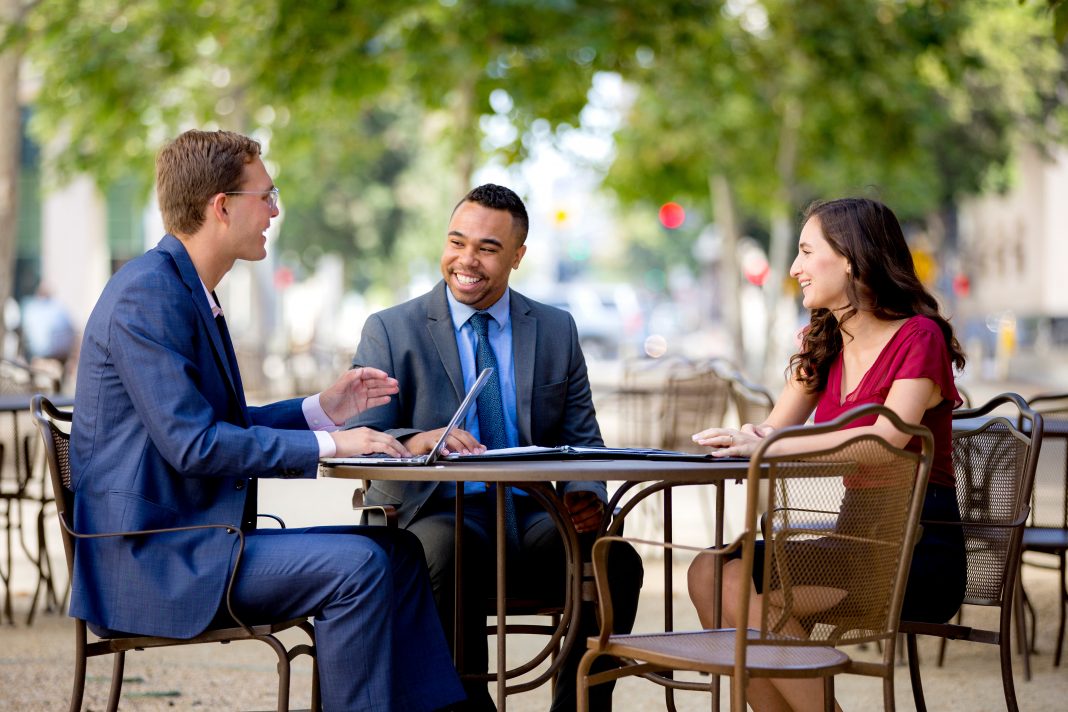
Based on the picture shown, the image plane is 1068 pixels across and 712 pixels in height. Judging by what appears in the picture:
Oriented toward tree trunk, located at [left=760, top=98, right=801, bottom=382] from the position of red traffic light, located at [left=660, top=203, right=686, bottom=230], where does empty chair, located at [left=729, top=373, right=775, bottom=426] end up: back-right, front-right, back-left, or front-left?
front-right

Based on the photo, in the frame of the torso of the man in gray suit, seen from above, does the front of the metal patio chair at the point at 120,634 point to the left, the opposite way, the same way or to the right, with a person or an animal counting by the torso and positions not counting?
to the left

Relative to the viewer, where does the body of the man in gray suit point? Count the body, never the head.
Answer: toward the camera

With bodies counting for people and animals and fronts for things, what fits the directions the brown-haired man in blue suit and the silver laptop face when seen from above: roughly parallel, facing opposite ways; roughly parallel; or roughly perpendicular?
roughly parallel, facing opposite ways

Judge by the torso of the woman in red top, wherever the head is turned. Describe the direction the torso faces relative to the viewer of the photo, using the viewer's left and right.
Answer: facing the viewer and to the left of the viewer

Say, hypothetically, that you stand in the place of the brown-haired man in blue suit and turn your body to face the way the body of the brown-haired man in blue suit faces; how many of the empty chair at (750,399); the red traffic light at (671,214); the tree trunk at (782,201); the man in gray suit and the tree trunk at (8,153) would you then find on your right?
0

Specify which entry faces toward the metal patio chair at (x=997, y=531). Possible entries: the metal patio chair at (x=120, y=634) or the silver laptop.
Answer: the metal patio chair at (x=120, y=634)

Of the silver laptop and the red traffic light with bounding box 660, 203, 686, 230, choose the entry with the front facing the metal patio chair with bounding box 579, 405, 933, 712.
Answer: the red traffic light

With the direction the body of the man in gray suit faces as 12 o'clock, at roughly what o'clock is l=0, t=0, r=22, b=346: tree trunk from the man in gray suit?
The tree trunk is roughly at 5 o'clock from the man in gray suit.

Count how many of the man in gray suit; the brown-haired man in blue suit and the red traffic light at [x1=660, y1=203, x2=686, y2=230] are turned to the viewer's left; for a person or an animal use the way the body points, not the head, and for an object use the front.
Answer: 0

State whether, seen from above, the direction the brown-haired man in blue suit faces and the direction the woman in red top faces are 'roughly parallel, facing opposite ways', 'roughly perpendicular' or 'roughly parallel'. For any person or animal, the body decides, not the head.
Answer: roughly parallel, facing opposite ways

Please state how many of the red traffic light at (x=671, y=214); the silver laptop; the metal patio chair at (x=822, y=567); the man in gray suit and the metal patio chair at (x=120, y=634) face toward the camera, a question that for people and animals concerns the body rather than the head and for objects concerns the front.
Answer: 2

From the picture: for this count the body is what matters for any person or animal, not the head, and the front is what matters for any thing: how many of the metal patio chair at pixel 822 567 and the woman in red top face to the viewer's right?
0

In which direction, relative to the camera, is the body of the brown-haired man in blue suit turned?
to the viewer's right

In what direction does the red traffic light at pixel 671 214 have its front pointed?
toward the camera

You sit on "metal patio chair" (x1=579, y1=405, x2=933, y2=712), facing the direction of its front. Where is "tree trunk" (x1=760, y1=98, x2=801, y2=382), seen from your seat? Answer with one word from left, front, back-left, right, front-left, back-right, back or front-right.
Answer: front-right

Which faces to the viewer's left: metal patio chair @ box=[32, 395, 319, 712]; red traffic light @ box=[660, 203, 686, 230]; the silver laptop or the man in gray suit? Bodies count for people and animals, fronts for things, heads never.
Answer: the silver laptop

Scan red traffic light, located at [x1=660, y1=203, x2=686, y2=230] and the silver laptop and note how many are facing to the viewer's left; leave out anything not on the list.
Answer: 1
